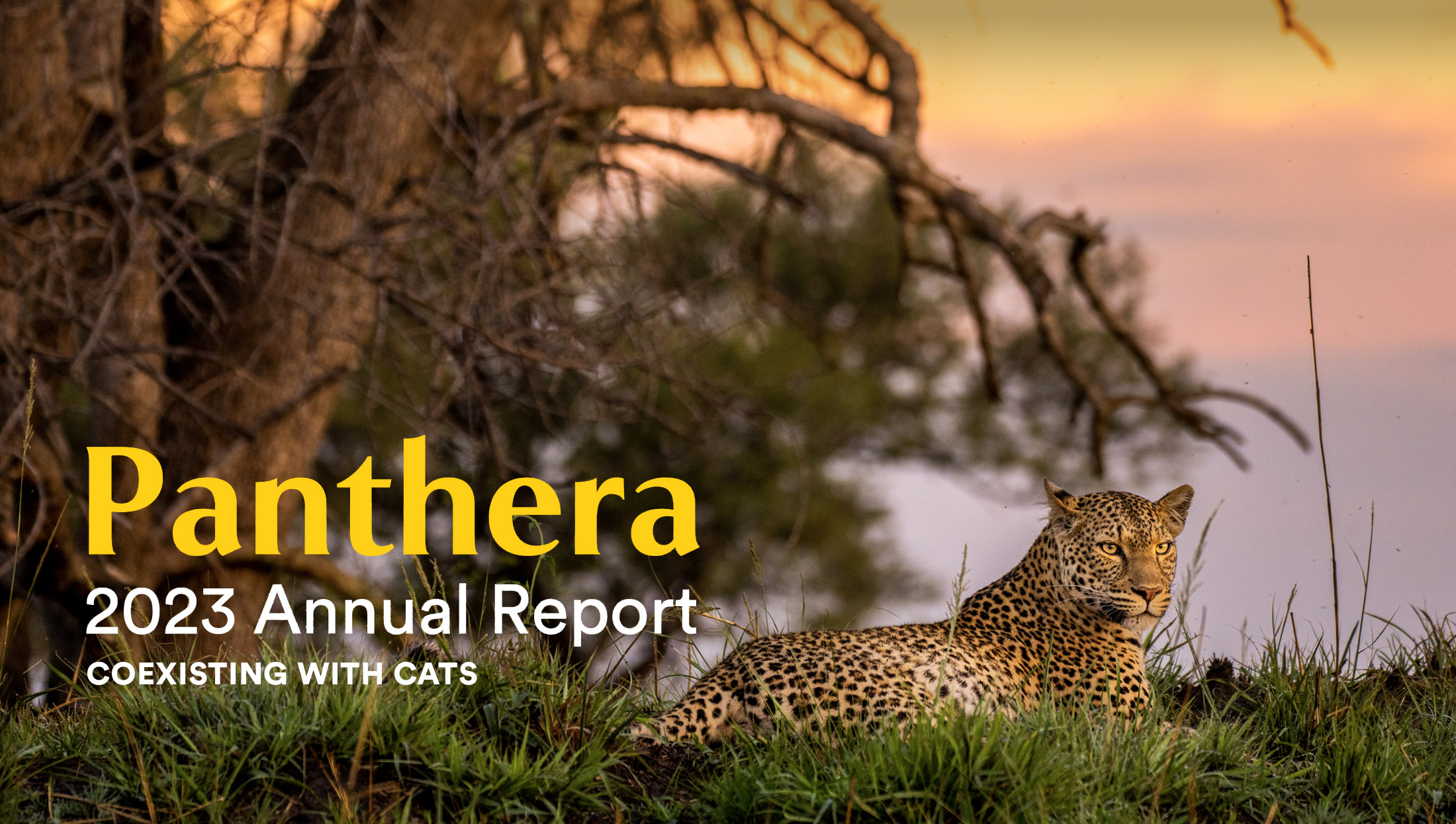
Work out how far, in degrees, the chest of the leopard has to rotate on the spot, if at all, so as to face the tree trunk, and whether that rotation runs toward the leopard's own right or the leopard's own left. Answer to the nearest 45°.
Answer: approximately 135° to the leopard's own left

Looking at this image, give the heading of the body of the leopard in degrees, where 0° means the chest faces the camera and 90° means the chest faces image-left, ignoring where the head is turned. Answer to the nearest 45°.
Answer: approximately 270°
